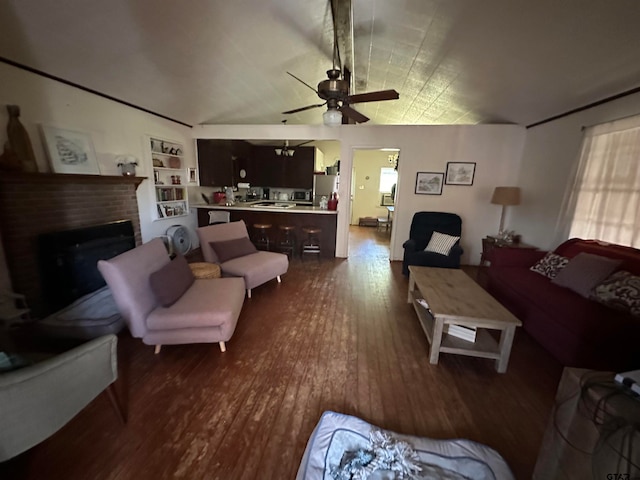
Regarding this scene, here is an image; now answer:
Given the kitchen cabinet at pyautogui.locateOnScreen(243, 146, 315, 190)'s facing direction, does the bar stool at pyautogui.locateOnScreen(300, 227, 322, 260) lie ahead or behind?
ahead

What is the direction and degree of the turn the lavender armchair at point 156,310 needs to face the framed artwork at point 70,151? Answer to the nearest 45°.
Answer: approximately 135° to its left

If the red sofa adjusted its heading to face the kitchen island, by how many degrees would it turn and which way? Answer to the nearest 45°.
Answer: approximately 45° to its right

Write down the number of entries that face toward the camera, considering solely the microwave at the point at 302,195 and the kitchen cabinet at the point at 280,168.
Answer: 2

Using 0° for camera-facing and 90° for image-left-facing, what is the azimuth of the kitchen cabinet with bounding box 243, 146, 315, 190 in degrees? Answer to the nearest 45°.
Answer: approximately 0°

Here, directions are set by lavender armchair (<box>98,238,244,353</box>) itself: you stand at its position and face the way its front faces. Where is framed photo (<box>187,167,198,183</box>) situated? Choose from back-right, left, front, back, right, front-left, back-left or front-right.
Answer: back-left

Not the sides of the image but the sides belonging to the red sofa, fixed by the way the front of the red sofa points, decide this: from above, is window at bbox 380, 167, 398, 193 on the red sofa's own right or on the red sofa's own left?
on the red sofa's own right

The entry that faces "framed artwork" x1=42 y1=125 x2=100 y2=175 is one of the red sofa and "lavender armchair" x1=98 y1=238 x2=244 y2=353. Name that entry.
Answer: the red sofa

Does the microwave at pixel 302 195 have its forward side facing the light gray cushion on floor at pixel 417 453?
yes

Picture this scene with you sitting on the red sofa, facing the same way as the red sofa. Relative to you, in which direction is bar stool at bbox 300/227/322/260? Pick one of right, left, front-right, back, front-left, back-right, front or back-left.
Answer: front-right

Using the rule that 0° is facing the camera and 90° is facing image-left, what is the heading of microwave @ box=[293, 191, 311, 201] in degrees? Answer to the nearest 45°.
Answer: approximately 0°

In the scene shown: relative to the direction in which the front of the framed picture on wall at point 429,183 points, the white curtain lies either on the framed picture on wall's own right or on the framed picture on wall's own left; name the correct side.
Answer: on the framed picture on wall's own left
